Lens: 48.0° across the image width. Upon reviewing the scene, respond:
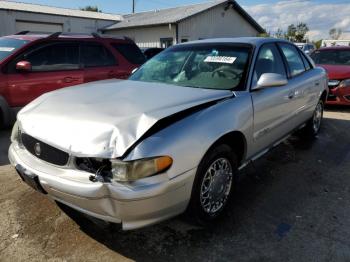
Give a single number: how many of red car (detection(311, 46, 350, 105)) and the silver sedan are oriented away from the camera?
0

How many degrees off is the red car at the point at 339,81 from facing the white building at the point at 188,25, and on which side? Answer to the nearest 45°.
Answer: approximately 90° to its right

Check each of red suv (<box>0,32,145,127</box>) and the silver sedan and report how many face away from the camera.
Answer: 0

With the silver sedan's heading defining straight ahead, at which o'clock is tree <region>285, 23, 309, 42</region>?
The tree is roughly at 5 o'clock from the silver sedan.

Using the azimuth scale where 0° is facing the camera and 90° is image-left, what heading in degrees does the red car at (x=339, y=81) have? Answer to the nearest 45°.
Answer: approximately 45°

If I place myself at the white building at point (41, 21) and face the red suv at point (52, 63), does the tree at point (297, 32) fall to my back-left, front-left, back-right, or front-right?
back-left

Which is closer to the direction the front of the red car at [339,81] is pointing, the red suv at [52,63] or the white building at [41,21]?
the red suv

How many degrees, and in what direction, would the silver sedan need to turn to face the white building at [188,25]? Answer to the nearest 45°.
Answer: approximately 135° to its right

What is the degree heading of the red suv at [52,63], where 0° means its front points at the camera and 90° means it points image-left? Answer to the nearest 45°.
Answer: approximately 45°

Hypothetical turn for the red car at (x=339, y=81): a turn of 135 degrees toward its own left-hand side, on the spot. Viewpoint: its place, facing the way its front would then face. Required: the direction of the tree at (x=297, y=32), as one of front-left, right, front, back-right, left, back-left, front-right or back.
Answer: left

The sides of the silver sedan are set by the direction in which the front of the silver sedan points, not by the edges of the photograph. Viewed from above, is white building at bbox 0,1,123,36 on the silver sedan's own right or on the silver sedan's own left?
on the silver sedan's own right

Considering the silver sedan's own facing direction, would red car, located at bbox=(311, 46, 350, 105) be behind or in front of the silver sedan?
behind

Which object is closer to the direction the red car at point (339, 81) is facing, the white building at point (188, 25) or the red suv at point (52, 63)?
the red suv

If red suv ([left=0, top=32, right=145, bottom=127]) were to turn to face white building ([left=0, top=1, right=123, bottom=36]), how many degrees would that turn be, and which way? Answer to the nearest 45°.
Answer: approximately 135° to its right
